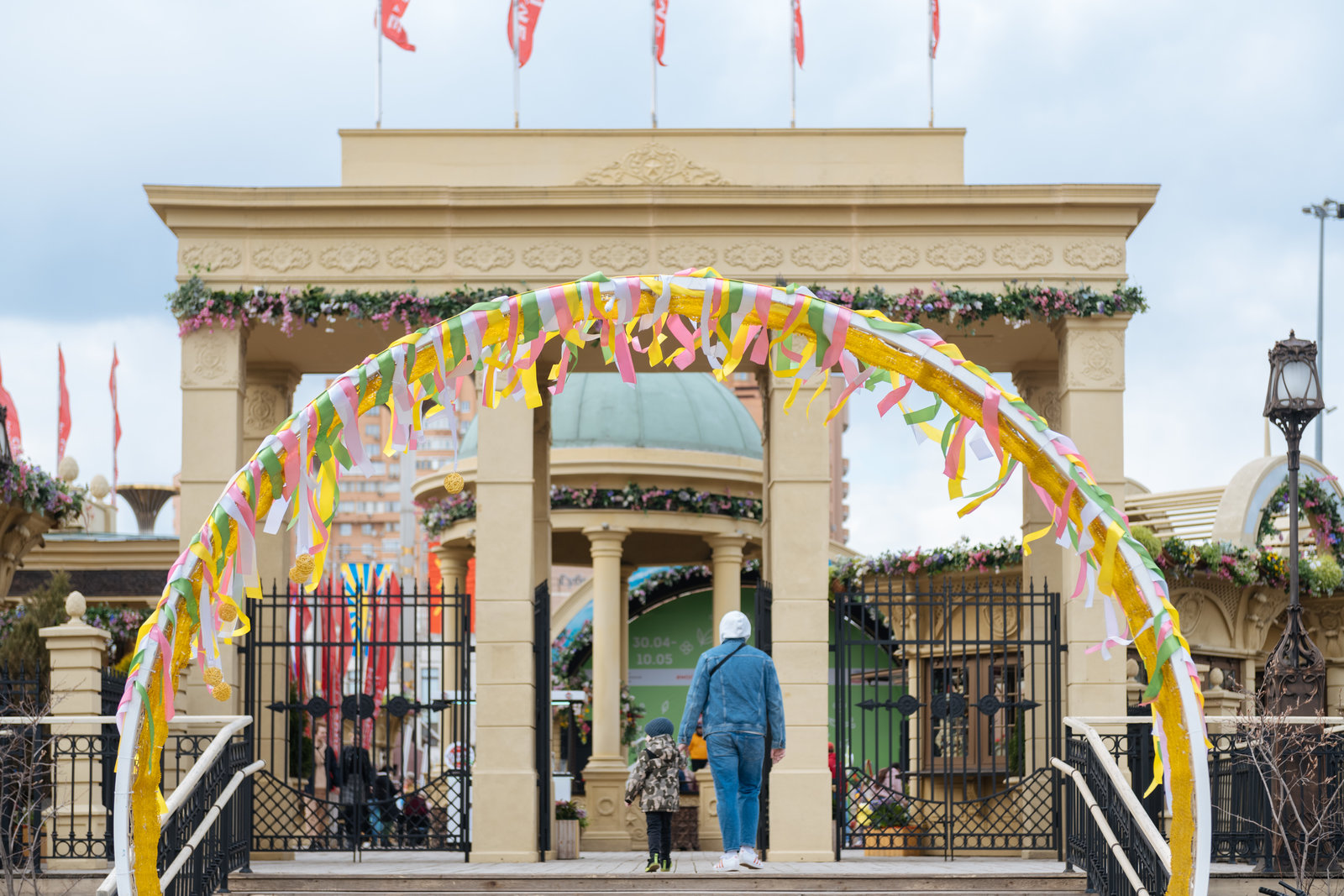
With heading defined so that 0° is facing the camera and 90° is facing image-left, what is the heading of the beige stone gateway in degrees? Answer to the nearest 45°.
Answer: approximately 0°

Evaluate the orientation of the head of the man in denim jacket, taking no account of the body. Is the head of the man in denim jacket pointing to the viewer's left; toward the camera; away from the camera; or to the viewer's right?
away from the camera

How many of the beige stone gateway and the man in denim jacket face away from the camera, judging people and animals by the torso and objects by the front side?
1

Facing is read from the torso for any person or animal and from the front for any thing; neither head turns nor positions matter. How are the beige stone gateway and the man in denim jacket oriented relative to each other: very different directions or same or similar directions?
very different directions

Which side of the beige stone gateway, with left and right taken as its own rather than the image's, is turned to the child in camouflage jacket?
front

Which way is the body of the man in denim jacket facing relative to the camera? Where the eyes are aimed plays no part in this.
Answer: away from the camera

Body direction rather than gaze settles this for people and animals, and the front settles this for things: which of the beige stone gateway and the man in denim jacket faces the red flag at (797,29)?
the man in denim jacket

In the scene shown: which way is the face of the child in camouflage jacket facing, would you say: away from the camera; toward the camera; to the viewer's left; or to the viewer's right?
away from the camera

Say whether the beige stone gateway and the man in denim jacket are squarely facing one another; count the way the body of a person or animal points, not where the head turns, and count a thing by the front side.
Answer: yes

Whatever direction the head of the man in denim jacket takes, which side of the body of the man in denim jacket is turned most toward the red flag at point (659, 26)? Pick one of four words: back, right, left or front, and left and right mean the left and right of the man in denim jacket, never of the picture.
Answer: front

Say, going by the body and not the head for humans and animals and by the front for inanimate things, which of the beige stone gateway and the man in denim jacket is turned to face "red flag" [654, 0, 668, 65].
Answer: the man in denim jacket

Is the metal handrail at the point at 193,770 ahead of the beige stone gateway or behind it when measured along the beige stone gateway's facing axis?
ahead
